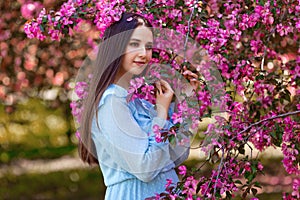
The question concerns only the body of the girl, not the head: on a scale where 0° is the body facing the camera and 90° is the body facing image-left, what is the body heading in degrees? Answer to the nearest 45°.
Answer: approximately 270°
